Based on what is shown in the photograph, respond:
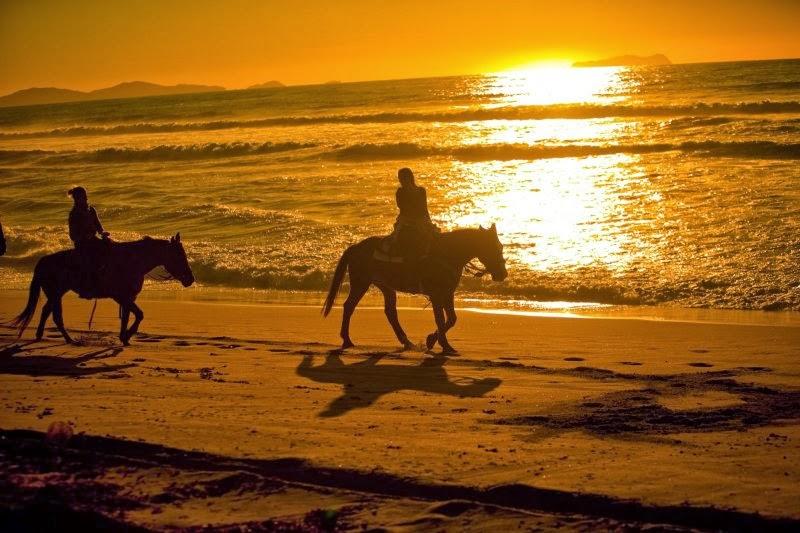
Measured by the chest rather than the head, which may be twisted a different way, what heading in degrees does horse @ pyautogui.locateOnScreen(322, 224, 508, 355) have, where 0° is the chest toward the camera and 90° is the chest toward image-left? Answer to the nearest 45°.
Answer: approximately 270°

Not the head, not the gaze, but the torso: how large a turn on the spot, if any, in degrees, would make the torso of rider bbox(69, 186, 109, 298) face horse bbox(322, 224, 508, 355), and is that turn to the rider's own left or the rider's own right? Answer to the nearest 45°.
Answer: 0° — they already face it

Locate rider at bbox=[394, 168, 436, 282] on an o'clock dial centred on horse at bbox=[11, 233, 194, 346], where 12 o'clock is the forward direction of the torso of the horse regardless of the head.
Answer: The rider is roughly at 1 o'clock from the horse.

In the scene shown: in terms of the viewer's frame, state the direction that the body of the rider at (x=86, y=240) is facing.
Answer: to the viewer's right

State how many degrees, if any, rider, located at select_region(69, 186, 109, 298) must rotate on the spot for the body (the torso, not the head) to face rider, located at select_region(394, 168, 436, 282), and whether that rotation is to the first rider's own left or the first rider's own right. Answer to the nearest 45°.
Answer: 0° — they already face them

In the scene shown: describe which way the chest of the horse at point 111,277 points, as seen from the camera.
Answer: to the viewer's right

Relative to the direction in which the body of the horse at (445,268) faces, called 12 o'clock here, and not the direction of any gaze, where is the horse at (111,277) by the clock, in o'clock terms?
the horse at (111,277) is roughly at 6 o'clock from the horse at (445,268).

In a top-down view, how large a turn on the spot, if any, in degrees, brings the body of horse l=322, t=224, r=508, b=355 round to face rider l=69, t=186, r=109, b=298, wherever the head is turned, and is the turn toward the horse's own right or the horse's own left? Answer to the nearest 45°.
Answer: approximately 180°
